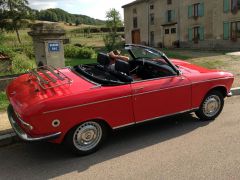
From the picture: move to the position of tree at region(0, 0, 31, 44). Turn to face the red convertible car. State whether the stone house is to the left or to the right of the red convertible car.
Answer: left

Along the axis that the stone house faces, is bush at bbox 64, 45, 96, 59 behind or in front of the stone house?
in front

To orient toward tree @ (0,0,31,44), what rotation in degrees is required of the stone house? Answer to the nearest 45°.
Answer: approximately 45° to its right

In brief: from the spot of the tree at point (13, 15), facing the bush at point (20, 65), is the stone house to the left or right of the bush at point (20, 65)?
left

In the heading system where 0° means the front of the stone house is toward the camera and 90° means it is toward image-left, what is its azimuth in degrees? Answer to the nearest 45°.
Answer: approximately 45°

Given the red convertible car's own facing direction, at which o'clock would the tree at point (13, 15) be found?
The tree is roughly at 10 o'clock from the red convertible car.

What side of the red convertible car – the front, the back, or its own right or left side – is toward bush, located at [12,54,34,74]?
left

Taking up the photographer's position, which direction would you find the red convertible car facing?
facing away from the viewer and to the right of the viewer
